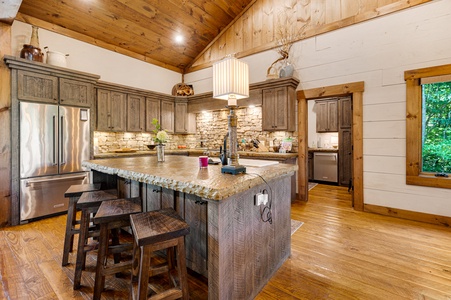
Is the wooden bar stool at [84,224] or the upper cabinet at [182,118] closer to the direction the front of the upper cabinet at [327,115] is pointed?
the wooden bar stool

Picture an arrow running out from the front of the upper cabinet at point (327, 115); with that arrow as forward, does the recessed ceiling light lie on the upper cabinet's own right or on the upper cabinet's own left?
on the upper cabinet's own right

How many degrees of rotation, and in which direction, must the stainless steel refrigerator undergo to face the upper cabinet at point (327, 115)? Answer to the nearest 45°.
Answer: approximately 45° to its left

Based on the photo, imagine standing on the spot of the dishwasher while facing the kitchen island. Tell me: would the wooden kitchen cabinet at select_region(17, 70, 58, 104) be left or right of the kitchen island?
right

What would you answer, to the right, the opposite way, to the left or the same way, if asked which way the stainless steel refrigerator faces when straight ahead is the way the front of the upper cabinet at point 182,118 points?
to the left

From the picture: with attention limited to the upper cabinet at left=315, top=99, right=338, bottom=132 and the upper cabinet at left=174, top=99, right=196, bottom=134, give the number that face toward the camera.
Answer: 2

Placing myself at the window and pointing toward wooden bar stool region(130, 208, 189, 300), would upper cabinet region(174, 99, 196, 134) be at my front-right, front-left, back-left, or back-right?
front-right

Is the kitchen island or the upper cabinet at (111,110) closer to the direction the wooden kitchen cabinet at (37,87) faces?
the kitchen island

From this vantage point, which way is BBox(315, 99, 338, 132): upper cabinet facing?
toward the camera

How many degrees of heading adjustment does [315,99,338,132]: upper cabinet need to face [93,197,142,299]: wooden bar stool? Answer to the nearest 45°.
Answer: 0° — it already faces it

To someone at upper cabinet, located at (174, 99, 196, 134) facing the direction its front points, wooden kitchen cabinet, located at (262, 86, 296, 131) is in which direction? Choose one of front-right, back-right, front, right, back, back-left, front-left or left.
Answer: front-left

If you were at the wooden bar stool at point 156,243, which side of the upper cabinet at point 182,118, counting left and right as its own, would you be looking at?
front

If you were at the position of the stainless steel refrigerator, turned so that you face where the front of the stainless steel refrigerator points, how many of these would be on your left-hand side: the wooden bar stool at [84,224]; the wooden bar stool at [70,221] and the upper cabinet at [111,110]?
1

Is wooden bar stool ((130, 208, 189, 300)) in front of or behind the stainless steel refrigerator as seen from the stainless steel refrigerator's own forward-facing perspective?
in front

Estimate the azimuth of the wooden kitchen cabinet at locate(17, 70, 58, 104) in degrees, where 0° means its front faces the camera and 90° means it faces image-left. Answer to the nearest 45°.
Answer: approximately 315°
